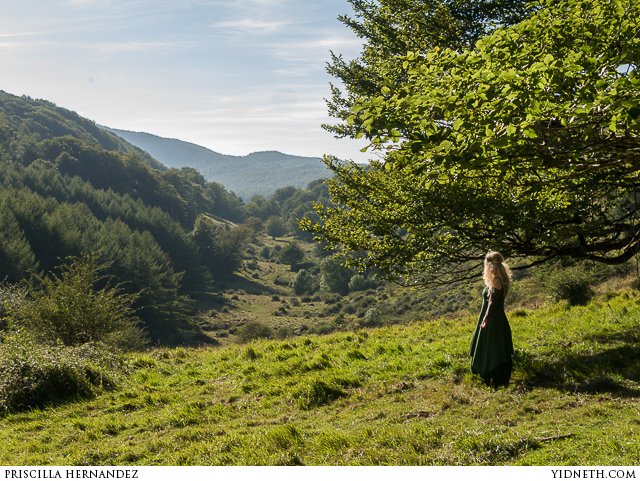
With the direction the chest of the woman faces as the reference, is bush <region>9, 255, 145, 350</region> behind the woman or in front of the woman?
in front

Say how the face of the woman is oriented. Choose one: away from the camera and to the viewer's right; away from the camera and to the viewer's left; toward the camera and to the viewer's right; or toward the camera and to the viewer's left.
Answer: away from the camera and to the viewer's left

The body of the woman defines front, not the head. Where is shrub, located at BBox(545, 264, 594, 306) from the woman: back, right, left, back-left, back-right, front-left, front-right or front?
front-right

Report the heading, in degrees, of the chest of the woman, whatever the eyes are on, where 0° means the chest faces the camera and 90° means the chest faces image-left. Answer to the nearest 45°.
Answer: approximately 135°
